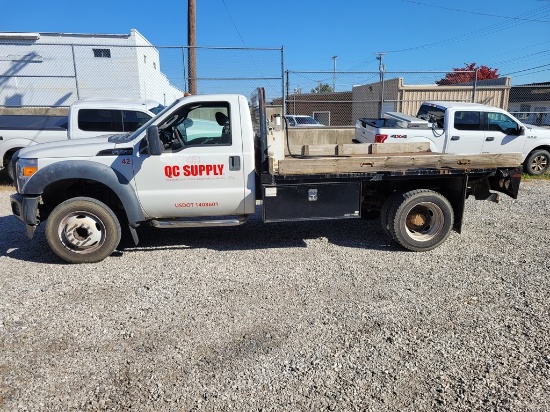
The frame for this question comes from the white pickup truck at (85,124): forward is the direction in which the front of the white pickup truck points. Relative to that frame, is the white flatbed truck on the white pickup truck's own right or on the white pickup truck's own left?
on the white pickup truck's own right

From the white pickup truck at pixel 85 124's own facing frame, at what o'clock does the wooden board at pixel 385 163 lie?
The wooden board is roughly at 2 o'clock from the white pickup truck.

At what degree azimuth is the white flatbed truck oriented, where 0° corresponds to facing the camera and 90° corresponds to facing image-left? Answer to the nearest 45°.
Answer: approximately 90°

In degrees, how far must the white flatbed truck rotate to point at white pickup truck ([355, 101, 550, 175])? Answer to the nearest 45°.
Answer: approximately 135° to its right

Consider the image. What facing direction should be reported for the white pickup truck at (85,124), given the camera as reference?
facing to the right of the viewer
